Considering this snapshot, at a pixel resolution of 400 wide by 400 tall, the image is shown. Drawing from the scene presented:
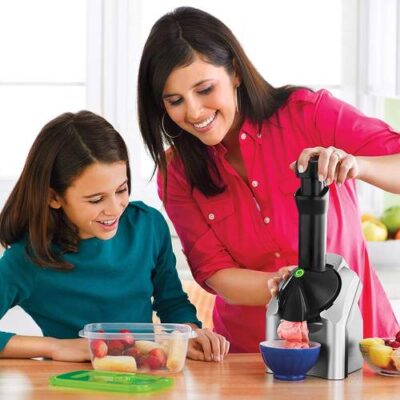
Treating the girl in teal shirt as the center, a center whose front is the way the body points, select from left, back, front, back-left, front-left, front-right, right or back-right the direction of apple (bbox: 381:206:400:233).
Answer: left

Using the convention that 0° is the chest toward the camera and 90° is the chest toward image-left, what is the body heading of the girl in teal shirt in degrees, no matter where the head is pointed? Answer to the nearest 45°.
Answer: approximately 315°

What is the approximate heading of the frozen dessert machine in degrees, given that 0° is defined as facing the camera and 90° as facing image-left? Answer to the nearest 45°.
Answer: approximately 45°

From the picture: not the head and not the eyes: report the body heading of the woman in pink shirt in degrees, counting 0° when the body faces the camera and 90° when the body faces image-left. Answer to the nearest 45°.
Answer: approximately 0°

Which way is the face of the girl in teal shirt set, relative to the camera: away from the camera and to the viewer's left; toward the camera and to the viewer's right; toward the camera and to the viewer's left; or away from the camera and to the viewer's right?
toward the camera and to the viewer's right

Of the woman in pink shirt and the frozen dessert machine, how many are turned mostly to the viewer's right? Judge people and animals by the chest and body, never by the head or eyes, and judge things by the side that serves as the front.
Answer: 0
